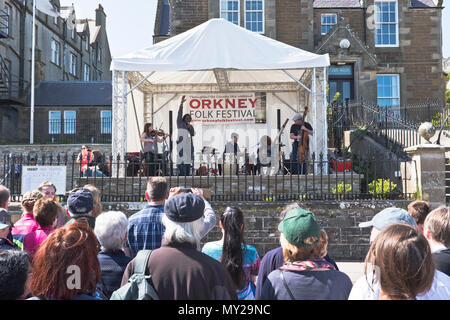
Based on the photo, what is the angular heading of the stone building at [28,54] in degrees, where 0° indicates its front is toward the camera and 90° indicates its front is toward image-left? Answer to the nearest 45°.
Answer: approximately 315°

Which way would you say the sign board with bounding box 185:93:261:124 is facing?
toward the camera

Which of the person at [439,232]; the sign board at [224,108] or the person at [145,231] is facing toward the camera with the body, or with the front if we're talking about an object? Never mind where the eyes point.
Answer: the sign board

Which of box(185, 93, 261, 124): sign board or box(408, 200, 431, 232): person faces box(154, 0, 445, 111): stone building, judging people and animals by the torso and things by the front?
the person

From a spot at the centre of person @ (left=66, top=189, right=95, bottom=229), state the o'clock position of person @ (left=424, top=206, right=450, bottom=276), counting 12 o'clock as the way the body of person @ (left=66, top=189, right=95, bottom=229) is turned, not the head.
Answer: person @ (left=424, top=206, right=450, bottom=276) is roughly at 4 o'clock from person @ (left=66, top=189, right=95, bottom=229).

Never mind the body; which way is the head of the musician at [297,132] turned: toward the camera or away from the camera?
toward the camera

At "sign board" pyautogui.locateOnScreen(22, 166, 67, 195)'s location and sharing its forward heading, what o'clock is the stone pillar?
The stone pillar is roughly at 10 o'clock from the sign board.

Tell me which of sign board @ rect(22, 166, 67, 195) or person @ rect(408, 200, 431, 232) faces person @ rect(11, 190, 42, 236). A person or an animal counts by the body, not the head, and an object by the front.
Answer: the sign board

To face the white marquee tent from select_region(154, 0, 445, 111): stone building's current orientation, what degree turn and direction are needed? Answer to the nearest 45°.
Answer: approximately 45° to its right

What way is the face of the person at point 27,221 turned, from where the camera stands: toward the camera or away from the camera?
away from the camera

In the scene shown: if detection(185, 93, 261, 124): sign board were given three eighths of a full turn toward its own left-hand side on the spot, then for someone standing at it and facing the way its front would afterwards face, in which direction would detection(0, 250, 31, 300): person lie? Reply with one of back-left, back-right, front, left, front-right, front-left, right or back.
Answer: back-right

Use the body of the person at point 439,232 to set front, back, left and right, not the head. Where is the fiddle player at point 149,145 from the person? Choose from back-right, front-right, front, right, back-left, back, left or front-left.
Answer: front

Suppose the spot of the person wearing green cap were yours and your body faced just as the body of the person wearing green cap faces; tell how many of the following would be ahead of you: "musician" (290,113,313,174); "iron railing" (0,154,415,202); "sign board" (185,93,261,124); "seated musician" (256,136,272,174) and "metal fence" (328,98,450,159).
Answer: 5

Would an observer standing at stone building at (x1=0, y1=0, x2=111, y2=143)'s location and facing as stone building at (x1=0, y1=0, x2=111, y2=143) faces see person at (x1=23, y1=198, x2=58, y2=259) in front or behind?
in front

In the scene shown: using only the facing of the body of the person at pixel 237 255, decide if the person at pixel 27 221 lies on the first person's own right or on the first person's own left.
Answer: on the first person's own left

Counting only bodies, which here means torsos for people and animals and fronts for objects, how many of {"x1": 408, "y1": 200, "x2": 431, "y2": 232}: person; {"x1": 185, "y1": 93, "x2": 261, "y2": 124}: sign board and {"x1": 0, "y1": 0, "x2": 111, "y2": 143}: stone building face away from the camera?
1

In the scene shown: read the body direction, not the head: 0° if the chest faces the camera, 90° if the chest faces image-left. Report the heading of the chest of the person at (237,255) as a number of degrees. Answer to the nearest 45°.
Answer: approximately 180°

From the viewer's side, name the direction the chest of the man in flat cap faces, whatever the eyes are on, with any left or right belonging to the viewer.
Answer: facing away from the viewer

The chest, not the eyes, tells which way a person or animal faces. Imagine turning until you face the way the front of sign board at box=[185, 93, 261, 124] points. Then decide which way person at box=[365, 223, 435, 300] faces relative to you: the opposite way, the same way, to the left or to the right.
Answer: the opposite way
